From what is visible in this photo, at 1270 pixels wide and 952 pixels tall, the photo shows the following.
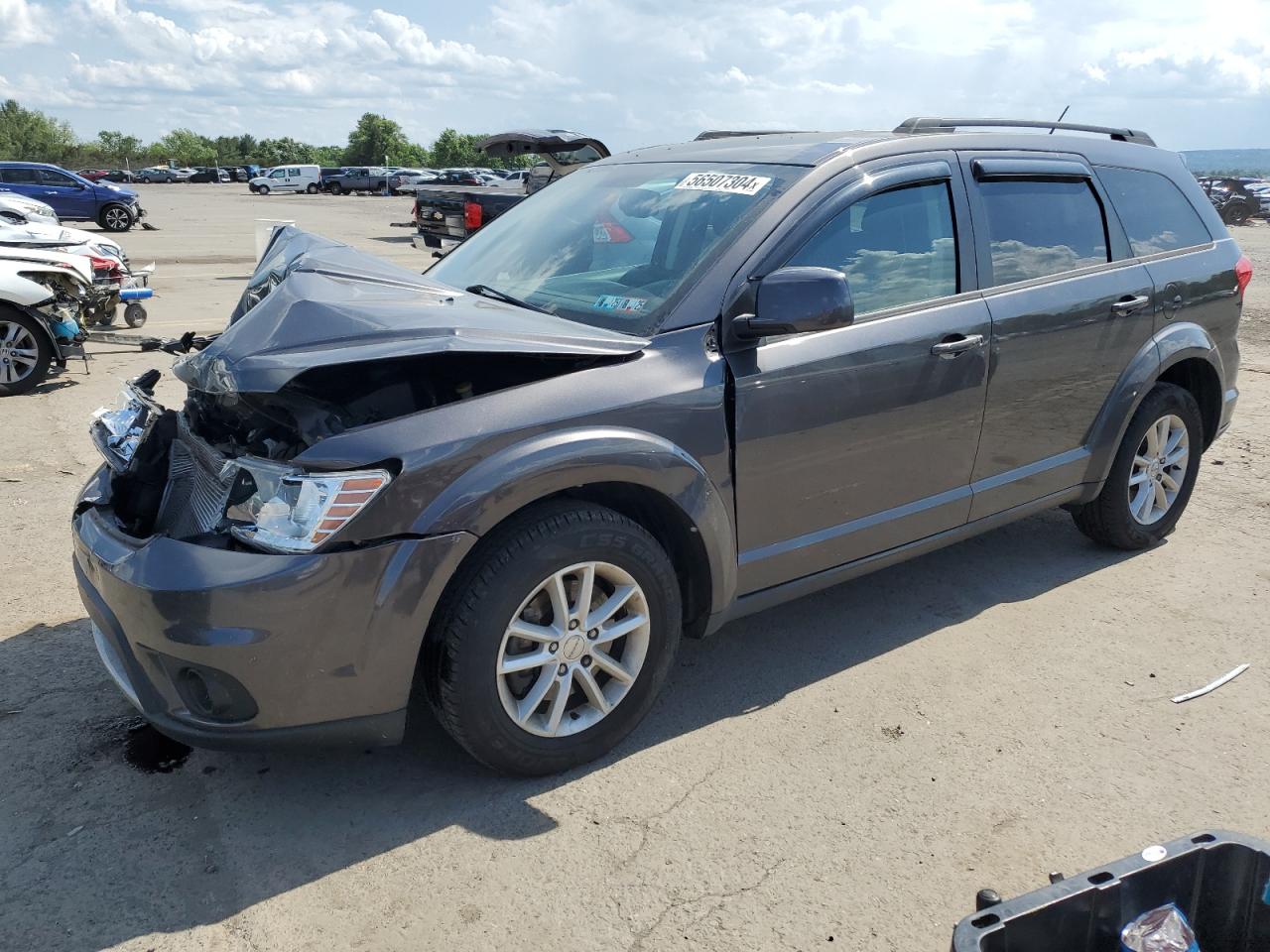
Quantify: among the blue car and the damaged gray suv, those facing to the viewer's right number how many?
1

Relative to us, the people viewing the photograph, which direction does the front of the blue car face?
facing to the right of the viewer

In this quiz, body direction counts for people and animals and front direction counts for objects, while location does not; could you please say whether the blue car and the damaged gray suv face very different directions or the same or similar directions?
very different directions

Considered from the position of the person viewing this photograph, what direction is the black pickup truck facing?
facing away from the viewer and to the right of the viewer

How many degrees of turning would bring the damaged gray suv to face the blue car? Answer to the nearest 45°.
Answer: approximately 90° to its right

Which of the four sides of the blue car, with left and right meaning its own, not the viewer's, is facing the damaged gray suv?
right

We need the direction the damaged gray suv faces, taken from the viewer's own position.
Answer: facing the viewer and to the left of the viewer

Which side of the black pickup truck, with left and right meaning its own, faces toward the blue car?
left

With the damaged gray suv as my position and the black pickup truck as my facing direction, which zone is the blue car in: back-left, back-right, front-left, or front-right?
front-left

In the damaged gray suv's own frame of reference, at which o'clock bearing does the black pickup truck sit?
The black pickup truck is roughly at 4 o'clock from the damaged gray suv.

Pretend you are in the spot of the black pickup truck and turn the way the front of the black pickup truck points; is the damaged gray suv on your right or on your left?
on your right
